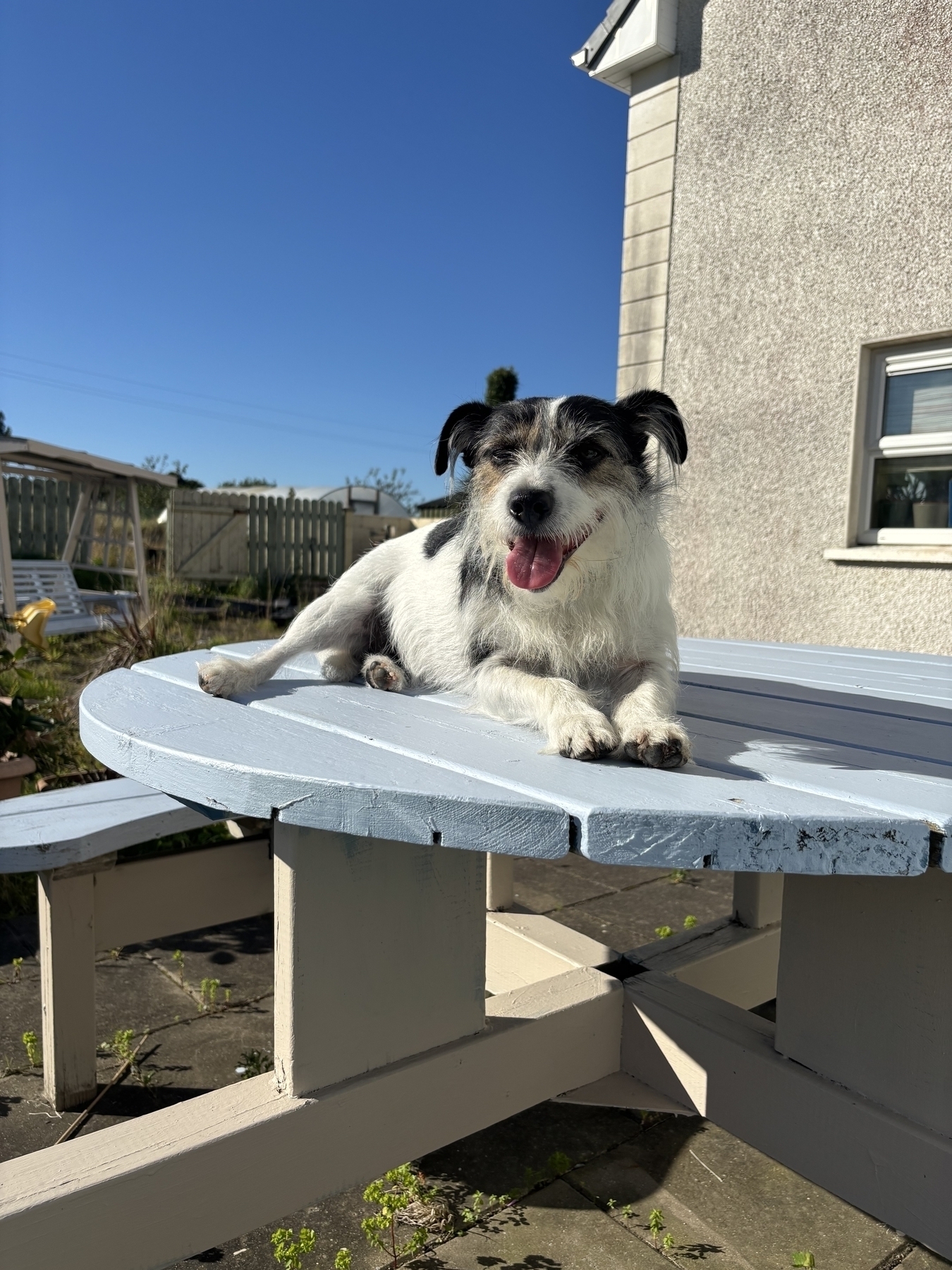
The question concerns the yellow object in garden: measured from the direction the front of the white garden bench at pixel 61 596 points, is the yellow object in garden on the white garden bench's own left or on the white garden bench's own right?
on the white garden bench's own right

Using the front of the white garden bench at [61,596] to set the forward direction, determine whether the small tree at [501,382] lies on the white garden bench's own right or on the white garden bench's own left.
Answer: on the white garden bench's own left

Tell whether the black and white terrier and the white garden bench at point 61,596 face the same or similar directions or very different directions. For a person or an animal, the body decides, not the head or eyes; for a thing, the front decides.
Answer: same or similar directions

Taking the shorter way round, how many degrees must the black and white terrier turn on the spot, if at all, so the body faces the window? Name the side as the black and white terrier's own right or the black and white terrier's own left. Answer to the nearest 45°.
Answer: approximately 90° to the black and white terrier's own left

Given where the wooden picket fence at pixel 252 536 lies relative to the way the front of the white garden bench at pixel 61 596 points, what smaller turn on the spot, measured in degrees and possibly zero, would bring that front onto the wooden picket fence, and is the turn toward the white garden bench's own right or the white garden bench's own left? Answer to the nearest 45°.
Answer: approximately 90° to the white garden bench's own left

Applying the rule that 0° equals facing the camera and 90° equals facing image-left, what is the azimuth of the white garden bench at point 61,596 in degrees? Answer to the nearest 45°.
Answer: approximately 315°

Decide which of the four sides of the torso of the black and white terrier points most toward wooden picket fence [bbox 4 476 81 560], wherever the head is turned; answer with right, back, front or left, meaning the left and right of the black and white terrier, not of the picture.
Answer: back

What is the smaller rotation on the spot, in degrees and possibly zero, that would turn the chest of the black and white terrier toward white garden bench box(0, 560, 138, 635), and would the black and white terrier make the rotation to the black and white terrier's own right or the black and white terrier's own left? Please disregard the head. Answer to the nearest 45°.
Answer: approximately 180°

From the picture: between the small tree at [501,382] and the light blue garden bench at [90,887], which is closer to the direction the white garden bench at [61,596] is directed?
the light blue garden bench

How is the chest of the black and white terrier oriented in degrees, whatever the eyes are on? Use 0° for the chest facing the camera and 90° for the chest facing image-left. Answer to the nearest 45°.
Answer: approximately 315°

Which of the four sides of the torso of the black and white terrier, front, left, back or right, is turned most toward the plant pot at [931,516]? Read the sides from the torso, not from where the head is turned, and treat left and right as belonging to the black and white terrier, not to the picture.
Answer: left

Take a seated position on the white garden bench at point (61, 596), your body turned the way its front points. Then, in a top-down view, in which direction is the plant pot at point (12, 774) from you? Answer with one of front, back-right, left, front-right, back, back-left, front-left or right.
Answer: front-right

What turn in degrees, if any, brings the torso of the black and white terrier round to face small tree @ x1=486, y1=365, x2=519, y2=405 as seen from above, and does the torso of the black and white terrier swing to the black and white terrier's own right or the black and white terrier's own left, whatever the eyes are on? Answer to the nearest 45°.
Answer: approximately 135° to the black and white terrier's own left

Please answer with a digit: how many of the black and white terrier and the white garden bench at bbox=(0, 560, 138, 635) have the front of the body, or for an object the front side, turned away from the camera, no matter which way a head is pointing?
0
